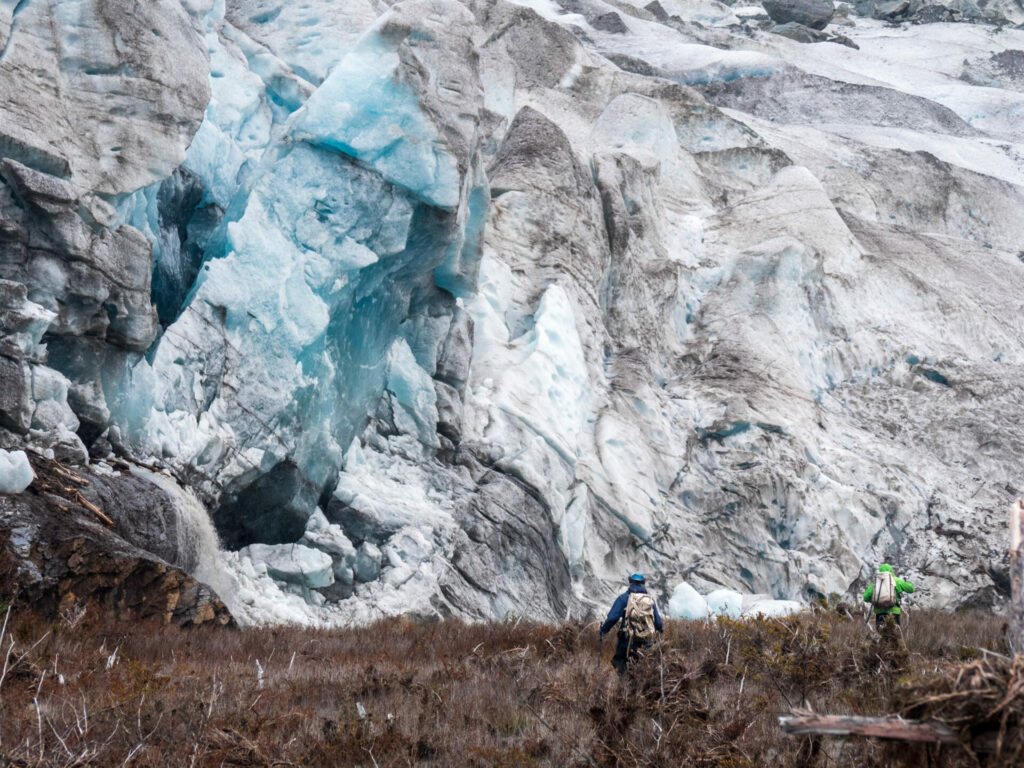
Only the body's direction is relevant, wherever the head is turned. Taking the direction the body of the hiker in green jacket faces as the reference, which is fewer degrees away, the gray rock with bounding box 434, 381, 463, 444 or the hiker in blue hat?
the gray rock

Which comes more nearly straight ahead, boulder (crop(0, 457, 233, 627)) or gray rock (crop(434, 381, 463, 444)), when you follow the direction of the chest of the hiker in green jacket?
the gray rock

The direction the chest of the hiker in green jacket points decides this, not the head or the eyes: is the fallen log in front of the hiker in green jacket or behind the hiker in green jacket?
behind

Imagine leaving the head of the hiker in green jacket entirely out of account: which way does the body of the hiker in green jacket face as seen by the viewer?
away from the camera

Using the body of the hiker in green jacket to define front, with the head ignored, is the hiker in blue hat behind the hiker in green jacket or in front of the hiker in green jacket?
behind

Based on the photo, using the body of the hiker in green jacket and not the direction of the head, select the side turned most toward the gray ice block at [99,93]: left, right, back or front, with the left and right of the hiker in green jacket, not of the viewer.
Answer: left

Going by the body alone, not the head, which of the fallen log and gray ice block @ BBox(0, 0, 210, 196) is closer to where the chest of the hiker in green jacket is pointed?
the gray ice block

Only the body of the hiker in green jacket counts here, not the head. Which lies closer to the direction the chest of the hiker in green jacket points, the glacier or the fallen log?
the glacier
